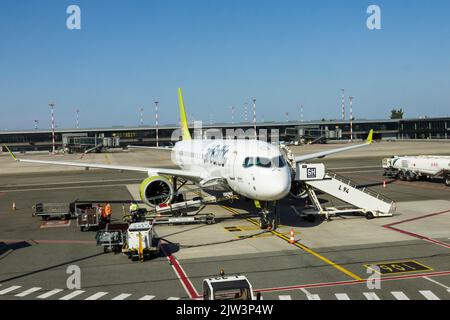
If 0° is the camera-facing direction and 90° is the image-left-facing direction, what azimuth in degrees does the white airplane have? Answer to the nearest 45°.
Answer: approximately 315°

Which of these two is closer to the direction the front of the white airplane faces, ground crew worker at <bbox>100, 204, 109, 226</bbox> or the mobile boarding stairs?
the mobile boarding stairs

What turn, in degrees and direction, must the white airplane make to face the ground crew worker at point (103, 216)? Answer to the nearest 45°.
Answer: approximately 135° to its right
